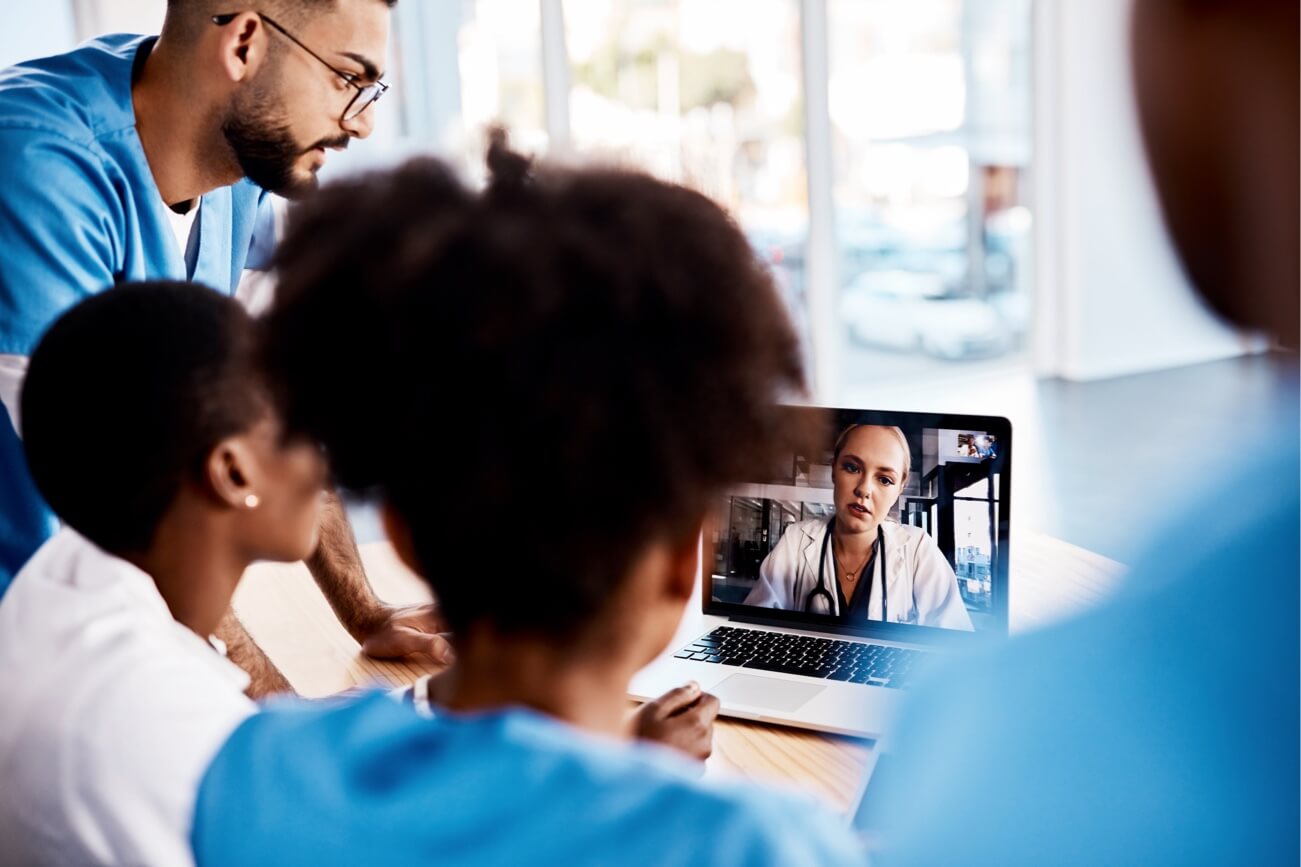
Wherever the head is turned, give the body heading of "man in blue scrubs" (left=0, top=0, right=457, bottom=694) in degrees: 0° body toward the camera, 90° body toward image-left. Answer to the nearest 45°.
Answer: approximately 315°

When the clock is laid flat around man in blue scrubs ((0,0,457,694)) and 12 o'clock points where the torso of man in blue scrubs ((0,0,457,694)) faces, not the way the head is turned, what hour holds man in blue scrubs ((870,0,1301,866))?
man in blue scrubs ((870,0,1301,866)) is roughly at 1 o'clock from man in blue scrubs ((0,0,457,694)).

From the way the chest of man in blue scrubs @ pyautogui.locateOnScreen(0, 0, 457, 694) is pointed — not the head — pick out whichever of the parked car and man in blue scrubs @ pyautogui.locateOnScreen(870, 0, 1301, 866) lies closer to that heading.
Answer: the man in blue scrubs

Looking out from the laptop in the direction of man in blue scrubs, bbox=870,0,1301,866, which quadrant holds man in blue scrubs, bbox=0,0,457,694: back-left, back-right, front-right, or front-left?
back-right

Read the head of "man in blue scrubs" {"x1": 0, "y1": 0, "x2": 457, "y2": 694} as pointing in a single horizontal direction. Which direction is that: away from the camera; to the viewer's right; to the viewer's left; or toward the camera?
to the viewer's right

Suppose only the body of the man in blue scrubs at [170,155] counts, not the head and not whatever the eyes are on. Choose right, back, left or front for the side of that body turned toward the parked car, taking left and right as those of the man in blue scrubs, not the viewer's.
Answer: left
